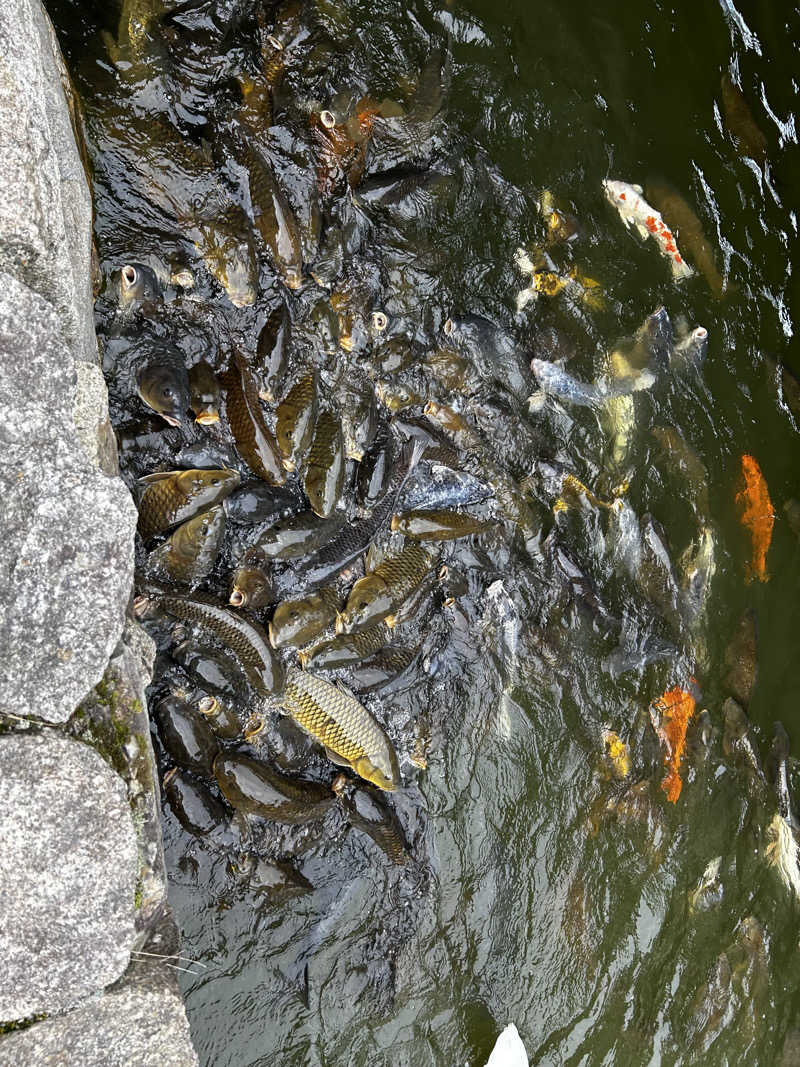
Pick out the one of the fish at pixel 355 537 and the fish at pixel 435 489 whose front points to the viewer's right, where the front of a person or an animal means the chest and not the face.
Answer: the fish at pixel 435 489

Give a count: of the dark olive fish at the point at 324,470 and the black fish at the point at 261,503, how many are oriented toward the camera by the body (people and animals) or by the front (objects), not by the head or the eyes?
1

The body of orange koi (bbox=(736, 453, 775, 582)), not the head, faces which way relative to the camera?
away from the camera

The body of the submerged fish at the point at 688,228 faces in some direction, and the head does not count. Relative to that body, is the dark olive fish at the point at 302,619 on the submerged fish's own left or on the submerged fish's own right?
on the submerged fish's own left

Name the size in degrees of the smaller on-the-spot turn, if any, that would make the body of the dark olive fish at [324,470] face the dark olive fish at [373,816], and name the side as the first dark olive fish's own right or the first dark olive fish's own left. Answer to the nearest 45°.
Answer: approximately 45° to the first dark olive fish's own left

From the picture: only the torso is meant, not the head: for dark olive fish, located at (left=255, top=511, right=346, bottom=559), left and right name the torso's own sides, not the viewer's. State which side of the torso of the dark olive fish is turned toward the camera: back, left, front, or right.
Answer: left

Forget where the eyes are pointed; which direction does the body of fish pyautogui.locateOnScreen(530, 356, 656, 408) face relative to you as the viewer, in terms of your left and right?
facing to the left of the viewer

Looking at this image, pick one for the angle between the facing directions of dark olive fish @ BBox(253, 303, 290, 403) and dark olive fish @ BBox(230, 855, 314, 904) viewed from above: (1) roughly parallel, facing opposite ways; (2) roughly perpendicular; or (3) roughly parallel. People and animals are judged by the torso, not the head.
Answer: roughly perpendicular
